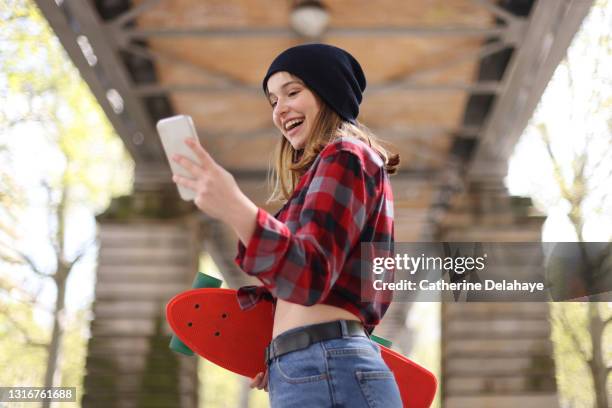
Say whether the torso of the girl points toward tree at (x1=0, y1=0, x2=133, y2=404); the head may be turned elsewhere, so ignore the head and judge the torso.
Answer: no

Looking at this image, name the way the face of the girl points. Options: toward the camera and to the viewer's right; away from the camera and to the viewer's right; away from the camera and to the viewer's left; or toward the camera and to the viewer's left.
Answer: toward the camera and to the viewer's left

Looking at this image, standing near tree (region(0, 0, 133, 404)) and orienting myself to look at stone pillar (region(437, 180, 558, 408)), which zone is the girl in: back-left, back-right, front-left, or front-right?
front-right

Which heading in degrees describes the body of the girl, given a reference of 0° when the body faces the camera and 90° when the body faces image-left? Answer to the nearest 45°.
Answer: approximately 90°

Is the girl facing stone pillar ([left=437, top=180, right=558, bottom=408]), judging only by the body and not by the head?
no

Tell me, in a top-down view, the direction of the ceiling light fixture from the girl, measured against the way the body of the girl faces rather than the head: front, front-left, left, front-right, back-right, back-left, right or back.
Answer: right

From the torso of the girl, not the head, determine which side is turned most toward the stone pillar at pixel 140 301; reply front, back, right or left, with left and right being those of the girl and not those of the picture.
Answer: right

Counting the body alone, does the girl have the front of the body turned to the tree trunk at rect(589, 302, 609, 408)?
no

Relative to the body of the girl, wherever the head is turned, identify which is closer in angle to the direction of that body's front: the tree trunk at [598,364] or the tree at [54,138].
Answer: the tree

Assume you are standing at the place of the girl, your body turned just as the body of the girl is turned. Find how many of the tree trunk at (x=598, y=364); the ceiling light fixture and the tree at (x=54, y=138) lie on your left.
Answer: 0
